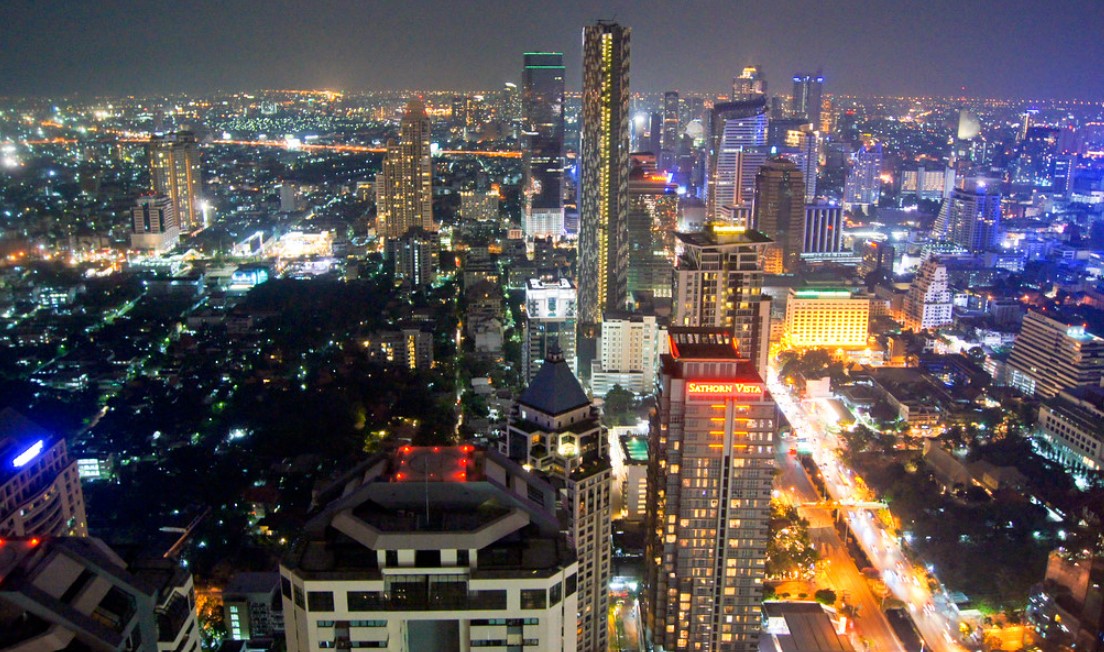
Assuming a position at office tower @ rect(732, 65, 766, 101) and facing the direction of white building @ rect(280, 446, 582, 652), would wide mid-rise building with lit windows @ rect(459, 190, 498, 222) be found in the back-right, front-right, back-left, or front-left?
front-right

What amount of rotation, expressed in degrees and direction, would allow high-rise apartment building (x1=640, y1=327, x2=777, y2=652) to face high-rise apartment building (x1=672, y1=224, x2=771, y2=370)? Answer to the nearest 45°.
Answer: approximately 180°

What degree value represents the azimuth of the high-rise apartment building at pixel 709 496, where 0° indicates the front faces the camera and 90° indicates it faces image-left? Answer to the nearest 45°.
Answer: approximately 0°

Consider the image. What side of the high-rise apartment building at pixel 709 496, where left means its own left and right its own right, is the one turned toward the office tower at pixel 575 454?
right

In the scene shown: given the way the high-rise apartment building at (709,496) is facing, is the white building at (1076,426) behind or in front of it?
behind

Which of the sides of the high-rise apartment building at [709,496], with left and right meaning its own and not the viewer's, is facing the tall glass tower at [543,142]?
back

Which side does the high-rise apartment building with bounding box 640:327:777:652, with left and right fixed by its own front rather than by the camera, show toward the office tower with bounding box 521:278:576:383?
back

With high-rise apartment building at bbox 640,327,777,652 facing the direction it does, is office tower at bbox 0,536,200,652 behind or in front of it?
in front

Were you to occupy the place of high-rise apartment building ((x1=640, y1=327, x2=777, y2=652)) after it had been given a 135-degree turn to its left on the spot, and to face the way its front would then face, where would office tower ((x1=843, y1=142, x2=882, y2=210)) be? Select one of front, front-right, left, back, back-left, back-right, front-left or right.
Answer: front-left

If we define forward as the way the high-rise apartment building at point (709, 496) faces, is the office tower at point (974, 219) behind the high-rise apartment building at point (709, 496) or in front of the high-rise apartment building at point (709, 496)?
behind

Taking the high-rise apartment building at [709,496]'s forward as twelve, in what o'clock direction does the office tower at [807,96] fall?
The office tower is roughly at 6 o'clock from the high-rise apartment building.

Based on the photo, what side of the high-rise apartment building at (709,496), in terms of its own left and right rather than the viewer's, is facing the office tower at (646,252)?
back

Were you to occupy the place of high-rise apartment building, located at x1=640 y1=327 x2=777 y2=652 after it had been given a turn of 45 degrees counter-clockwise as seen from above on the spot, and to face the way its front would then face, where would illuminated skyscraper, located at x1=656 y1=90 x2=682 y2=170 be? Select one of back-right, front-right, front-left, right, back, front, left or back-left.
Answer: back-left

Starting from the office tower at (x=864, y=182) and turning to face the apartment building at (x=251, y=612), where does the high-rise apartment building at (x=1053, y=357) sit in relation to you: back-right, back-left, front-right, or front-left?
front-left

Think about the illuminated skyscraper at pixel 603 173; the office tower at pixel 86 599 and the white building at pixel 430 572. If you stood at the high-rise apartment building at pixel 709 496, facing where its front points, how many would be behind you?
1

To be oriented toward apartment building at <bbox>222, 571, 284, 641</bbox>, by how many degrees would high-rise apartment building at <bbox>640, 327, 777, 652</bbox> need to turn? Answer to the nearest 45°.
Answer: approximately 90° to its right

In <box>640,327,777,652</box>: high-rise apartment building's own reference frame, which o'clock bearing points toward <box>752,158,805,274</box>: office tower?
The office tower is roughly at 6 o'clock from the high-rise apartment building.

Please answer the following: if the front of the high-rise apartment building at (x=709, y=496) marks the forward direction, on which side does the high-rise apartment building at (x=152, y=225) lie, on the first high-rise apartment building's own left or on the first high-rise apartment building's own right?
on the first high-rise apartment building's own right

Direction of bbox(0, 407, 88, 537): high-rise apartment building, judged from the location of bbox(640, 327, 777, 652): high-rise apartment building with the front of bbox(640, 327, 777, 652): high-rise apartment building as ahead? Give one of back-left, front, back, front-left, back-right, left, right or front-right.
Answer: right
